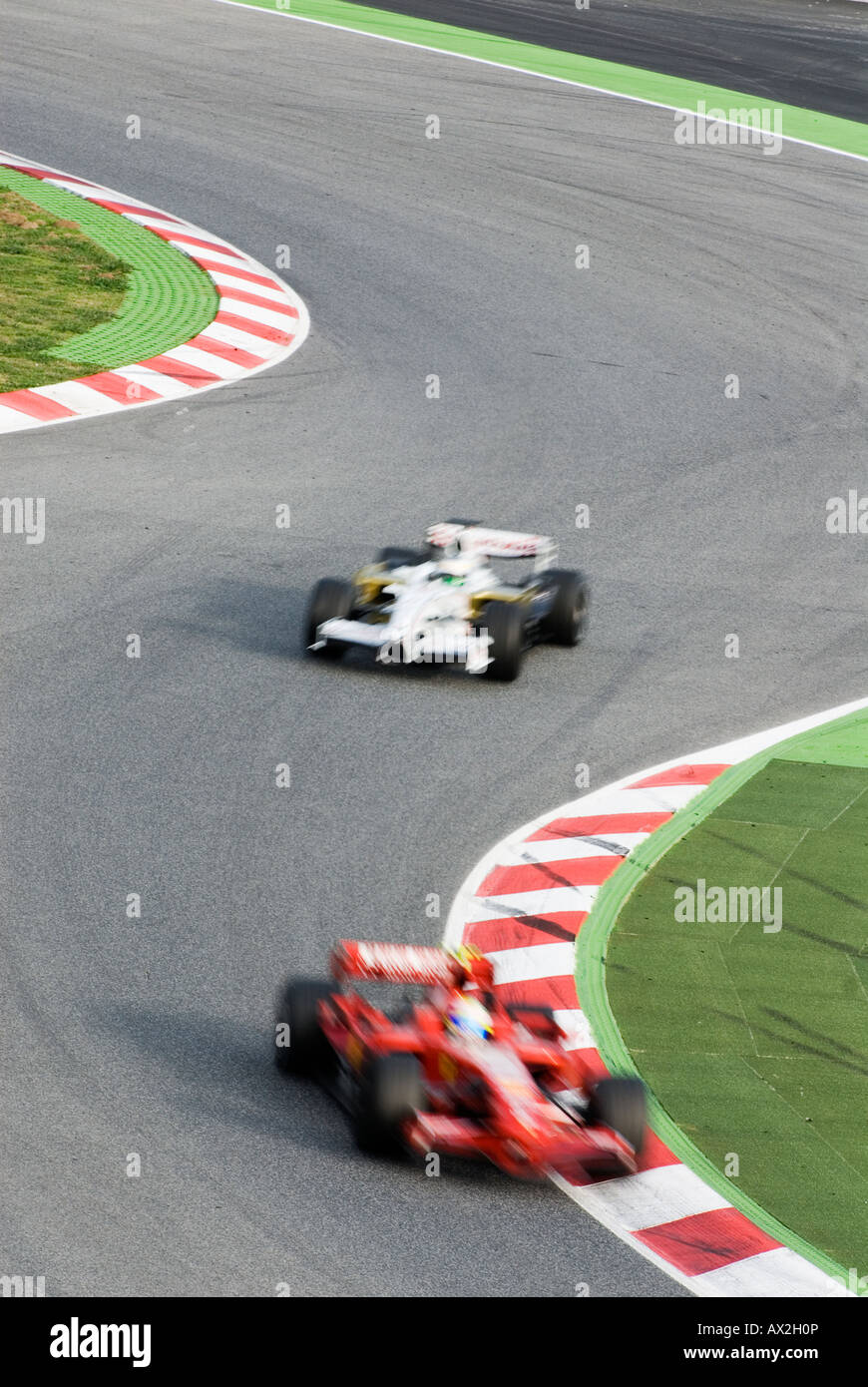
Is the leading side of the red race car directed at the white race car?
no

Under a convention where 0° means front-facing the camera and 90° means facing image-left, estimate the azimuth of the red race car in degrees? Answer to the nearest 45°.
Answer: approximately 315°
